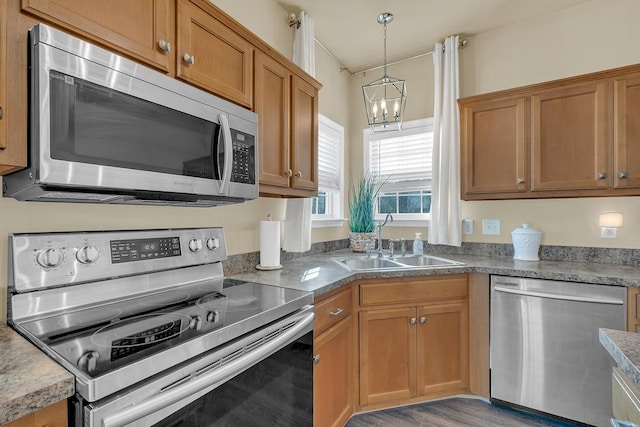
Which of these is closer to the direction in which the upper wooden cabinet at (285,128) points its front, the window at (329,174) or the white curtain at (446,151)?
the white curtain

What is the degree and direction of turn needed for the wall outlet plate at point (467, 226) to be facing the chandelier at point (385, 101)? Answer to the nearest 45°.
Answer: approximately 45° to its right

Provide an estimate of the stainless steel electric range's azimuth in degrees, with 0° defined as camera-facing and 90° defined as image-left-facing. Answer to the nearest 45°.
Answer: approximately 315°

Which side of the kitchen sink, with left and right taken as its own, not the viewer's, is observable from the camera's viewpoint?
front

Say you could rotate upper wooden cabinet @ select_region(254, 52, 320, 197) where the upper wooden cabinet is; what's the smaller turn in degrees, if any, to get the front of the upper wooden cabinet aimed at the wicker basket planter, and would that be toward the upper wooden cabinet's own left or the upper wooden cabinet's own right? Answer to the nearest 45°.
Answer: approximately 90° to the upper wooden cabinet's own left

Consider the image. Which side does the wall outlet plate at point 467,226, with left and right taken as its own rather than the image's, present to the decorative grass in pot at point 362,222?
right

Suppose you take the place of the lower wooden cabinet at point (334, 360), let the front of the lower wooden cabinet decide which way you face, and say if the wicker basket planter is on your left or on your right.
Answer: on your left

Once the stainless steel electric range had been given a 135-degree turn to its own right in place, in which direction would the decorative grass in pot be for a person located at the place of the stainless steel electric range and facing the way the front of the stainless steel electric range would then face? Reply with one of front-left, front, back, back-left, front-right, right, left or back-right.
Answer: back-right

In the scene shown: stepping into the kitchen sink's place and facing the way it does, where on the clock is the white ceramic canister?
The white ceramic canister is roughly at 9 o'clock from the kitchen sink.

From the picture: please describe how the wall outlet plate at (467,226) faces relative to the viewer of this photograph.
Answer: facing the viewer

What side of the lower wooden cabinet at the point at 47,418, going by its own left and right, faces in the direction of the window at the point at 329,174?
left

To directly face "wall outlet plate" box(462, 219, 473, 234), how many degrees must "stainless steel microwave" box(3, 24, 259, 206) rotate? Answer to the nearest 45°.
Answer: approximately 45° to its left

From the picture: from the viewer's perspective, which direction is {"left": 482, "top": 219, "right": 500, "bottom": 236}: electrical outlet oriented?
toward the camera

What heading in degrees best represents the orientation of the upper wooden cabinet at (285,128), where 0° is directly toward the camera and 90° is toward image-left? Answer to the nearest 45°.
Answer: approximately 315°
